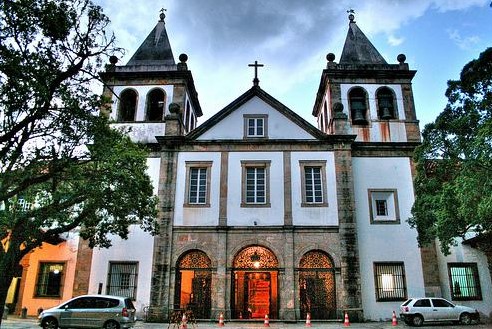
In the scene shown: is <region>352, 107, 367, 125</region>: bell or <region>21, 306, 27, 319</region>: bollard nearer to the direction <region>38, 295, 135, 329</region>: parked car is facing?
the bollard

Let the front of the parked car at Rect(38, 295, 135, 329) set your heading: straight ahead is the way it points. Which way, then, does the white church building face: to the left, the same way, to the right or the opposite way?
to the left

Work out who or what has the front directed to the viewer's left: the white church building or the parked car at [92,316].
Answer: the parked car

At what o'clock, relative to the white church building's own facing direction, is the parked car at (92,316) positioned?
The parked car is roughly at 2 o'clock from the white church building.

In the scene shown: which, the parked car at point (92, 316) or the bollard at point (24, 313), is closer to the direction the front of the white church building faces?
the parked car

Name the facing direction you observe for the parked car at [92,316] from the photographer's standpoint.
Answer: facing to the left of the viewer

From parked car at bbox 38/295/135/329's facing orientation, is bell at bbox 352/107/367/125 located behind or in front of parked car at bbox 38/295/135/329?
behind

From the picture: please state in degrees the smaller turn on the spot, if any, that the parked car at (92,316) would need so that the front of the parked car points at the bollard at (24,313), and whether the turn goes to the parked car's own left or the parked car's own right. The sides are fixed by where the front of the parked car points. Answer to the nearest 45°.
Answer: approximately 45° to the parked car's own right

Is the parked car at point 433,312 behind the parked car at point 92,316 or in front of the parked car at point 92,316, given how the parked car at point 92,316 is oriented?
behind

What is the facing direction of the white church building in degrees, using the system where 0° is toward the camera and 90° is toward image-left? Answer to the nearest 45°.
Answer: approximately 0°

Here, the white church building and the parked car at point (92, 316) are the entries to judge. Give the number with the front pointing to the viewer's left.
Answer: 1
